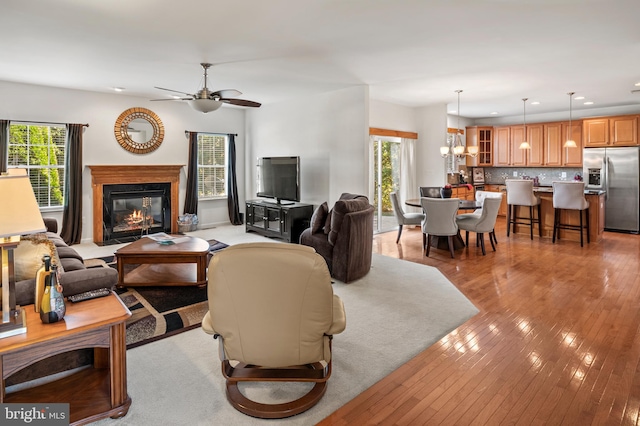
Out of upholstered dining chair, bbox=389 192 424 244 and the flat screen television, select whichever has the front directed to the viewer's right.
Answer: the upholstered dining chair

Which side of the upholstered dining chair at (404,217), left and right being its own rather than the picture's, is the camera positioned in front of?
right

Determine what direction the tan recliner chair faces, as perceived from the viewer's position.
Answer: facing away from the viewer

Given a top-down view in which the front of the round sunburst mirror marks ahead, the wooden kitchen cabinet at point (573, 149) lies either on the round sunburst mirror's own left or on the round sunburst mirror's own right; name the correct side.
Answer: on the round sunburst mirror's own left

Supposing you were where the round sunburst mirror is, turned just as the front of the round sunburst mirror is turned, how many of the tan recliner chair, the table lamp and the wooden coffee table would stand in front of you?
3

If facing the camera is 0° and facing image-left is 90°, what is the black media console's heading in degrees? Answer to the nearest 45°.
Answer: approximately 45°

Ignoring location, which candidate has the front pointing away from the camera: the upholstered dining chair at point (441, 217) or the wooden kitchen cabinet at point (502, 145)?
the upholstered dining chair

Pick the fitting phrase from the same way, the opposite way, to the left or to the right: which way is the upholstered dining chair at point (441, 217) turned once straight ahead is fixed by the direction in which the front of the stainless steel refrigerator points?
the opposite way

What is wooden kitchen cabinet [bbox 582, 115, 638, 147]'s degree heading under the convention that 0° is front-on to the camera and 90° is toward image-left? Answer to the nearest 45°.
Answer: approximately 0°
